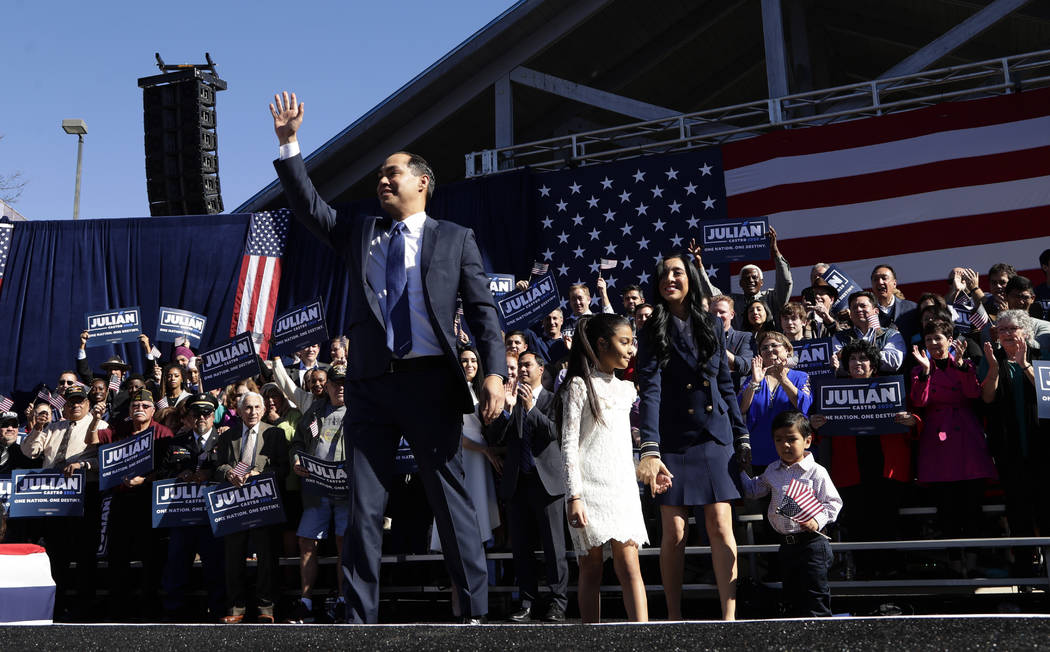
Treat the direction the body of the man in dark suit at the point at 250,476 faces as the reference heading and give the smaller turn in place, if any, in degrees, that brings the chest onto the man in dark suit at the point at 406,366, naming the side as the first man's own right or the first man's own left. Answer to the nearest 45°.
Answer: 0° — they already face them

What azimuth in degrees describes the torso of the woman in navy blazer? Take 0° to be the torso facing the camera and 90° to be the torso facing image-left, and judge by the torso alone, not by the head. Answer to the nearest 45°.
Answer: approximately 0°

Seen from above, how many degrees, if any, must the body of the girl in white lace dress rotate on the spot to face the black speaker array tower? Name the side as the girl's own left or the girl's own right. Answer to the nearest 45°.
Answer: approximately 180°

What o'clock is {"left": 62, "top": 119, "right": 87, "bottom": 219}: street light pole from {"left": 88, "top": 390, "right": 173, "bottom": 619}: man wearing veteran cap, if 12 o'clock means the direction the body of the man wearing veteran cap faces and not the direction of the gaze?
The street light pole is roughly at 6 o'clock from the man wearing veteran cap.

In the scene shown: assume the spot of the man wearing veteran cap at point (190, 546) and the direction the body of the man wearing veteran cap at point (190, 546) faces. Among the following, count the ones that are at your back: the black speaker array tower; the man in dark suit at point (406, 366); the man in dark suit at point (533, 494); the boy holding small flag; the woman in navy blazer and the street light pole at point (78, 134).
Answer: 2

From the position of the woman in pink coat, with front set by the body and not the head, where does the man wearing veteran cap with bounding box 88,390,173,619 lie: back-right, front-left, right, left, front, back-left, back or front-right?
front-right

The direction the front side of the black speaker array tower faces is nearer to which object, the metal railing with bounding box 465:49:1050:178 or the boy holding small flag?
the boy holding small flag

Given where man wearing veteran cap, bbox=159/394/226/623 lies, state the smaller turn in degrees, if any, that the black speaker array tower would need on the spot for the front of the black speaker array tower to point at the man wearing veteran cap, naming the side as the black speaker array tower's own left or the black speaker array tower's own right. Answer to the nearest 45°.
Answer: approximately 45° to the black speaker array tower's own left
